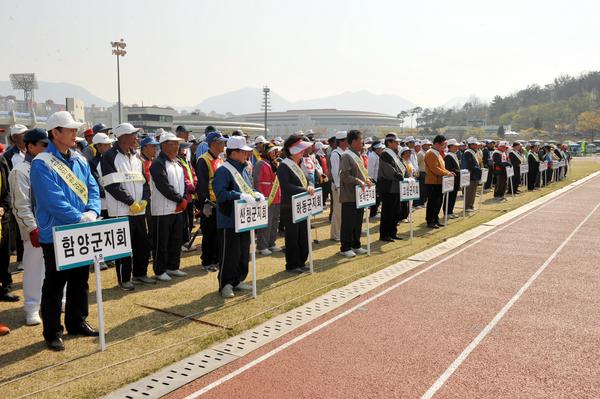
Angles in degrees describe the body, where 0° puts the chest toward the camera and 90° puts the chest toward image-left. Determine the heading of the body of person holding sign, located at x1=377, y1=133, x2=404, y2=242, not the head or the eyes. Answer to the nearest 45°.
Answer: approximately 270°

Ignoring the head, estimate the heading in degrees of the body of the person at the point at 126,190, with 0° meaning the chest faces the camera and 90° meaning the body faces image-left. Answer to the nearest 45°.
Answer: approximately 315°

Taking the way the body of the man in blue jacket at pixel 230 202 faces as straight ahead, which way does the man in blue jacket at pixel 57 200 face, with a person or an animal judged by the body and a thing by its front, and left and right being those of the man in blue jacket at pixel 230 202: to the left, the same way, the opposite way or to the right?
the same way

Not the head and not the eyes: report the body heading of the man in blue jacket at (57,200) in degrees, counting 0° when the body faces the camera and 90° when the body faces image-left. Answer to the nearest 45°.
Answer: approximately 315°

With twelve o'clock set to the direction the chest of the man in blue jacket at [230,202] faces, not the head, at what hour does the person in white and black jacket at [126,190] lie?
The person in white and black jacket is roughly at 5 o'clock from the man in blue jacket.

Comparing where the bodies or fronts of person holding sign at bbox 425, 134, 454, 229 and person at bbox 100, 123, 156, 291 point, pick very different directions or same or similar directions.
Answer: same or similar directions

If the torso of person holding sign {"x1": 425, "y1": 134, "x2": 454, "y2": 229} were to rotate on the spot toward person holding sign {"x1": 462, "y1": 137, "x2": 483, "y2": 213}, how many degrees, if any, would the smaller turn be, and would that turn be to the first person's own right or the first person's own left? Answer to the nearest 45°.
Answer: approximately 90° to the first person's own left

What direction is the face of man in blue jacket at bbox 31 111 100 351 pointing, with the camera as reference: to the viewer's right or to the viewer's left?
to the viewer's right

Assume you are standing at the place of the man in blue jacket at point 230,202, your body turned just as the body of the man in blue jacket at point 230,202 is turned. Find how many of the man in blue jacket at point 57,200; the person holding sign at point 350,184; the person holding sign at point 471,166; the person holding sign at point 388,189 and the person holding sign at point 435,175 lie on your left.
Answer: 4

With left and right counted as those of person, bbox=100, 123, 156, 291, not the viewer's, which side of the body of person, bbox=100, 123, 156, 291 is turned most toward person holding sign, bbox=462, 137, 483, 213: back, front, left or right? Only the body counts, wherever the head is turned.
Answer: left

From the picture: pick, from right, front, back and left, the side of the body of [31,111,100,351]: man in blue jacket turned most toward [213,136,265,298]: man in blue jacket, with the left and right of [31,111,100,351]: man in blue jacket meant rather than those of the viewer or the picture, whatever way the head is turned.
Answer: left

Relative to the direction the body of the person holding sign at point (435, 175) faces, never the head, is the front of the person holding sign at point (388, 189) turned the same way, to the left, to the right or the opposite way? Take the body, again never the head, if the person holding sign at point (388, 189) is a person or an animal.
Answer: the same way

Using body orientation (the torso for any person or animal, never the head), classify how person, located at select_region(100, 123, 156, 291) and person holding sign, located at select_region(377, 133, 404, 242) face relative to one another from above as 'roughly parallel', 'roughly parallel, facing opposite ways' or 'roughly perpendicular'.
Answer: roughly parallel

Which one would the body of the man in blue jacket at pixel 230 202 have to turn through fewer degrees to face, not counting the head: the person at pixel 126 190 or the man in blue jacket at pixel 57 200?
the man in blue jacket

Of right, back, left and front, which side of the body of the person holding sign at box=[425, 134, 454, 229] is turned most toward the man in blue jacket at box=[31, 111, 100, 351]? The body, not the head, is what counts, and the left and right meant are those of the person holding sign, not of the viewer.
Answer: right

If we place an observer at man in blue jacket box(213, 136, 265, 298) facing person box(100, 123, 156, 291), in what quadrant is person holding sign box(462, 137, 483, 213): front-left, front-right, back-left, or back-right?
back-right
